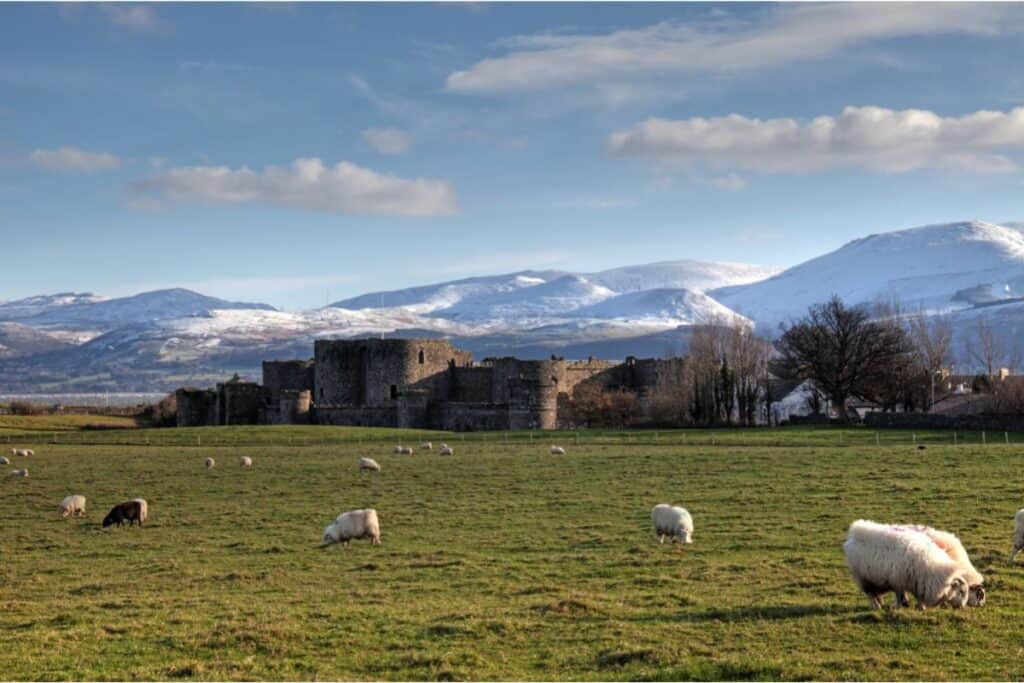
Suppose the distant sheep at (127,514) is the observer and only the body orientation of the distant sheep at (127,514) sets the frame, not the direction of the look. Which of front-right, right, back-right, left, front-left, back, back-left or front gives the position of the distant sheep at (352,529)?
back-left

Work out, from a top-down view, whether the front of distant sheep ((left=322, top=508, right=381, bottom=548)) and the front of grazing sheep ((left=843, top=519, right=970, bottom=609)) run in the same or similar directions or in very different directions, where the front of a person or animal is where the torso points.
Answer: very different directions

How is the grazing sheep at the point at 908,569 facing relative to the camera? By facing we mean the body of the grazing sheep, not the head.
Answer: to the viewer's right

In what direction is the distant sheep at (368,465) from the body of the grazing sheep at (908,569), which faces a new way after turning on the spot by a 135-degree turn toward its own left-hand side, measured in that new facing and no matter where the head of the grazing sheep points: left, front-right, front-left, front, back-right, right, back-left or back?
front

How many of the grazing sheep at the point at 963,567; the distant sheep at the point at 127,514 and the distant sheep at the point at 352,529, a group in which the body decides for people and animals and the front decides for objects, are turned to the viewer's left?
2

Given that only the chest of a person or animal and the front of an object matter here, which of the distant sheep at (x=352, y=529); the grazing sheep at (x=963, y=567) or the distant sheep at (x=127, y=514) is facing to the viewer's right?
the grazing sheep

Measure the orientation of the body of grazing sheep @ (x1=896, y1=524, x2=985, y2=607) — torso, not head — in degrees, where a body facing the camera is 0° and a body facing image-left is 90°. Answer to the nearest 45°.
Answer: approximately 270°

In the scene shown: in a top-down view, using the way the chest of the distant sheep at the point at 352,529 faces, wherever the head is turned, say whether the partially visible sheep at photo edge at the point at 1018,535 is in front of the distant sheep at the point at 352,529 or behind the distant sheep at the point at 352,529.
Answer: behind

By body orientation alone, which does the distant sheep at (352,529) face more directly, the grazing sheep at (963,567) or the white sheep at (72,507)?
the white sheep

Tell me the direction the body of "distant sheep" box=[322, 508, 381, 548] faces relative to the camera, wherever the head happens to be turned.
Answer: to the viewer's left

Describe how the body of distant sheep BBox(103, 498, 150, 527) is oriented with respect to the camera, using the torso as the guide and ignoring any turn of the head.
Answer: to the viewer's left

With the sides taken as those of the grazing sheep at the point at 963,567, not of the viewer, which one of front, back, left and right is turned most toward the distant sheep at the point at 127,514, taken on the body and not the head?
back

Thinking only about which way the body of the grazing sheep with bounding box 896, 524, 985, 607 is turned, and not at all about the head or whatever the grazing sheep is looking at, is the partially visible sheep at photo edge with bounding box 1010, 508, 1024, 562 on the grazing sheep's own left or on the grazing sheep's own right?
on the grazing sheep's own left

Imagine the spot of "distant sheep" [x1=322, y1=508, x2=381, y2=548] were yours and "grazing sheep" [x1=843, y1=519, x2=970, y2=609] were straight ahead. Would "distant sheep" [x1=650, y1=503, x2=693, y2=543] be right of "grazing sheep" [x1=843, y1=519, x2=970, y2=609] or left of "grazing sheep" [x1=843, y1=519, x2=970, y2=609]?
left
